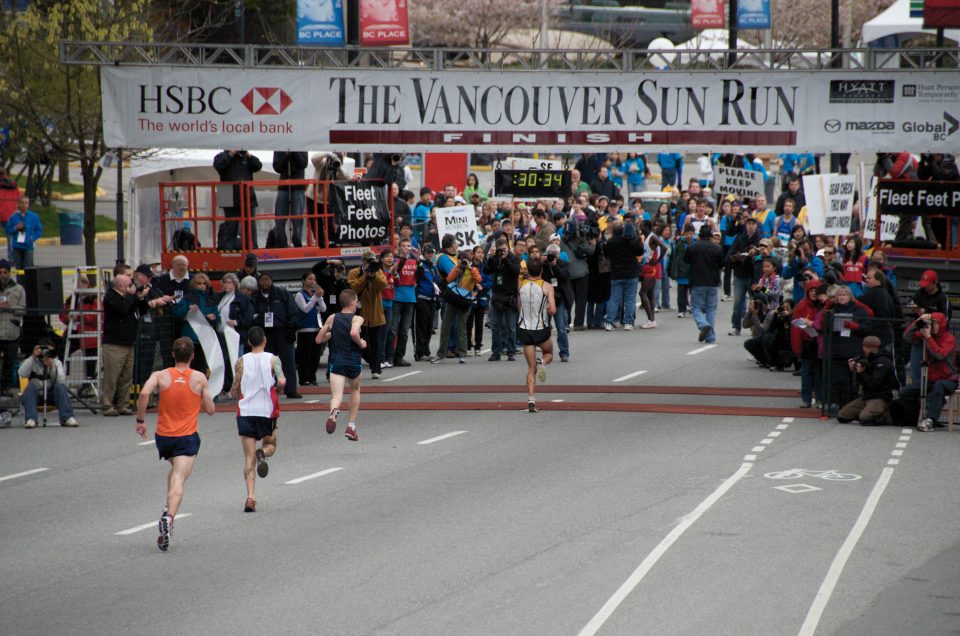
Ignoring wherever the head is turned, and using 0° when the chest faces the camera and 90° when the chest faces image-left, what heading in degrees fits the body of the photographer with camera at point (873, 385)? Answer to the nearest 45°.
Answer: approximately 45°

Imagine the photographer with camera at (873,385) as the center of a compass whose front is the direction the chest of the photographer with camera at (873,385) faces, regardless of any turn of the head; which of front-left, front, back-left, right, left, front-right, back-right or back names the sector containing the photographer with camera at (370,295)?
front-right

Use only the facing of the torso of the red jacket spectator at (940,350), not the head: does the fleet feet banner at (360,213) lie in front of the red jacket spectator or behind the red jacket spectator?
in front

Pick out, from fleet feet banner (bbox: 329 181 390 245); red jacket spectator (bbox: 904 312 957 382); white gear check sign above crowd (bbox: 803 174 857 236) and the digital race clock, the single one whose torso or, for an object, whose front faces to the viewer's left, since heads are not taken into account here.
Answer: the red jacket spectator

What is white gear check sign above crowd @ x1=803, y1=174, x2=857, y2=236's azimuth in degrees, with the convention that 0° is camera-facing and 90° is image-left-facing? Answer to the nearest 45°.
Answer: approximately 0°

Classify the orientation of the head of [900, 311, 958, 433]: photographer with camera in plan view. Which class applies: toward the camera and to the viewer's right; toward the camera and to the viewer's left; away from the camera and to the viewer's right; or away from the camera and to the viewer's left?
toward the camera and to the viewer's left

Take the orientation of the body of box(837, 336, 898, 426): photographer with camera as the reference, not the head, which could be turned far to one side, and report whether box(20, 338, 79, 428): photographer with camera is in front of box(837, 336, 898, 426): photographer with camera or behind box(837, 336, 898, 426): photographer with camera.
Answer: in front

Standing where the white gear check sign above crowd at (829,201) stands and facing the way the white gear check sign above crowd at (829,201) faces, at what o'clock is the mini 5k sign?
The mini 5k sign is roughly at 2 o'clock from the white gear check sign above crowd.

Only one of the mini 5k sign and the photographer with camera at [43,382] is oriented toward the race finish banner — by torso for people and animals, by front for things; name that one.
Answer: the mini 5k sign

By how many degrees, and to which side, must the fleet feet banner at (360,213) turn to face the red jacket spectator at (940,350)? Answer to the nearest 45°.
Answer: approximately 45° to its left

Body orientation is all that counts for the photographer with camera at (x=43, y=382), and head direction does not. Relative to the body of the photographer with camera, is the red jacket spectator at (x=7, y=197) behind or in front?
behind

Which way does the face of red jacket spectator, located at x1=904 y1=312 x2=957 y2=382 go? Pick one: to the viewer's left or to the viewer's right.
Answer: to the viewer's left
